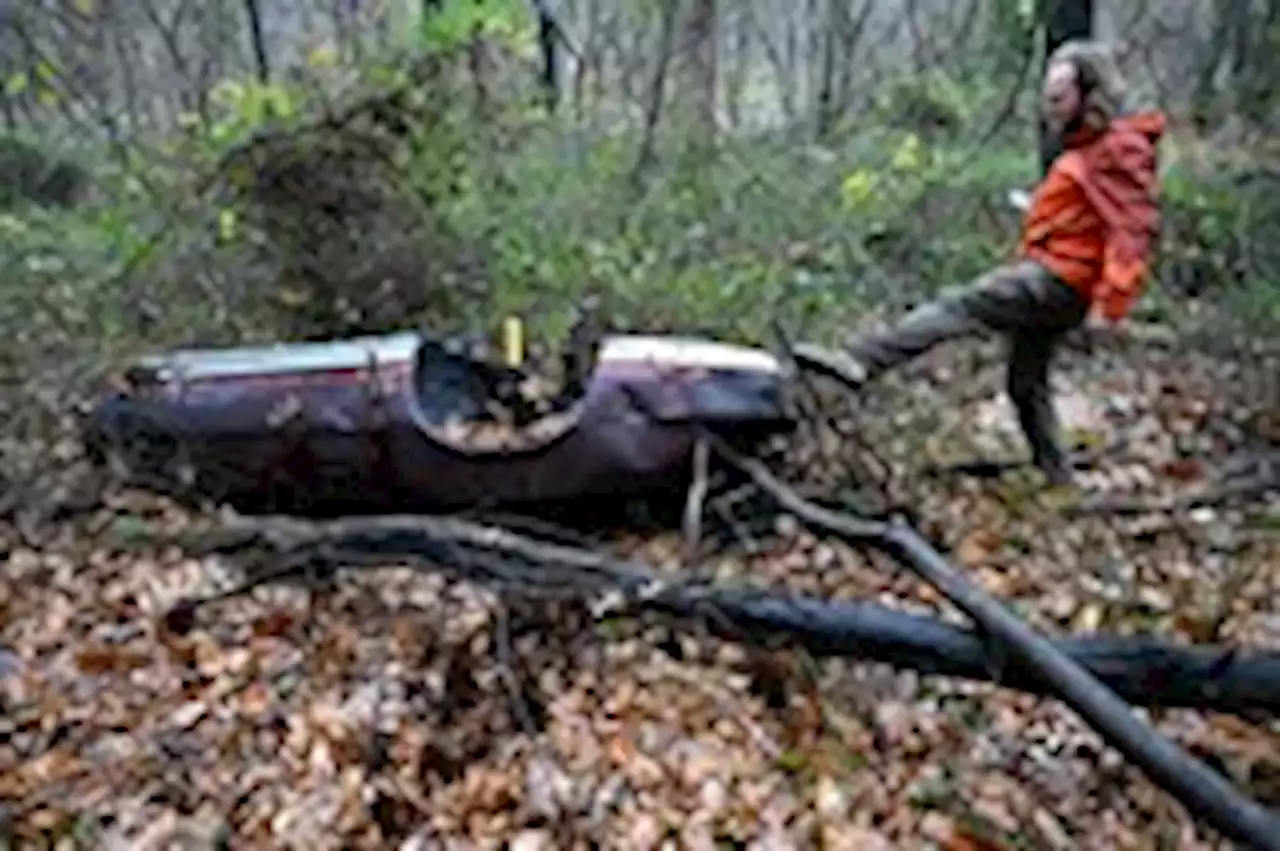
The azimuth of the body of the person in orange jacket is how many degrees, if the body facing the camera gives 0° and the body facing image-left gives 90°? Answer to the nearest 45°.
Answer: approximately 90°

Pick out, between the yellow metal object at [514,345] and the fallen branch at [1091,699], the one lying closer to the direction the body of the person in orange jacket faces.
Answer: the yellow metal object

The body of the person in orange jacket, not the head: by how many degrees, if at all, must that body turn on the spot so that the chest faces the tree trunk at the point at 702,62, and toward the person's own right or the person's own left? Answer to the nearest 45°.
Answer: approximately 45° to the person's own right

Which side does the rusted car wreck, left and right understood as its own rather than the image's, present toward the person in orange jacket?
back

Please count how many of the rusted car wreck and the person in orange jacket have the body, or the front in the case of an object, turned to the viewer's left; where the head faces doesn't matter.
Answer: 2

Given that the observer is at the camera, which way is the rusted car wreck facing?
facing to the left of the viewer

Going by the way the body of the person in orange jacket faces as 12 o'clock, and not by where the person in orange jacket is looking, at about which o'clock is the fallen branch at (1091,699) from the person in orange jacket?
The fallen branch is roughly at 9 o'clock from the person in orange jacket.

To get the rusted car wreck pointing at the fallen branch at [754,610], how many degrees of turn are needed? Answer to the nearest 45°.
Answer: approximately 135° to its left

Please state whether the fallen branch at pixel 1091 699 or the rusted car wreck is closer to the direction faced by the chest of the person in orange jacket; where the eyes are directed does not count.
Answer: the rusted car wreck
